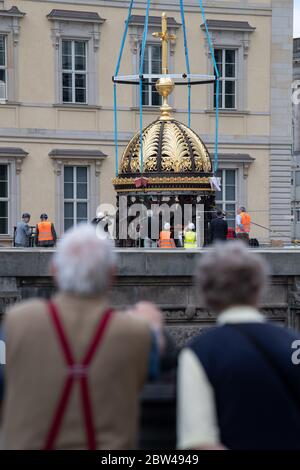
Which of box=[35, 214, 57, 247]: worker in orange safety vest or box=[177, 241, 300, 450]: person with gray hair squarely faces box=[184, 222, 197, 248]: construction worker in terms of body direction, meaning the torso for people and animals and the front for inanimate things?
the person with gray hair

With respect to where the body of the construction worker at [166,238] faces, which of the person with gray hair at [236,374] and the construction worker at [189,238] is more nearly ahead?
the construction worker

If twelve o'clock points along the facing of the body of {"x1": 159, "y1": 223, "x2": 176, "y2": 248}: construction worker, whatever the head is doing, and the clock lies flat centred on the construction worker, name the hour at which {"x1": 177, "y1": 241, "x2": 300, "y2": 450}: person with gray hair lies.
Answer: The person with gray hair is roughly at 6 o'clock from the construction worker.

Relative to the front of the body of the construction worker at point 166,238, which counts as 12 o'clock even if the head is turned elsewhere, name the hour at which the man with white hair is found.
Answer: The man with white hair is roughly at 6 o'clock from the construction worker.

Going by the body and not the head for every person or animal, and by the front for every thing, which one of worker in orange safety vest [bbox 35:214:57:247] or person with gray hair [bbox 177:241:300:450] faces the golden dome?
the person with gray hair

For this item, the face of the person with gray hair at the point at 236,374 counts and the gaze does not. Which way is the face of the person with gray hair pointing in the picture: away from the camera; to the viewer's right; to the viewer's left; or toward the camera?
away from the camera

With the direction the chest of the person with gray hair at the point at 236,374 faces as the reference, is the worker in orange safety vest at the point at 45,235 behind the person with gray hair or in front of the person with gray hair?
in front

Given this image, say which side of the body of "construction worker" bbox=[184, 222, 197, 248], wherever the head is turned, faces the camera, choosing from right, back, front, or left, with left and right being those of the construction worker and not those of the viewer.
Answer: back

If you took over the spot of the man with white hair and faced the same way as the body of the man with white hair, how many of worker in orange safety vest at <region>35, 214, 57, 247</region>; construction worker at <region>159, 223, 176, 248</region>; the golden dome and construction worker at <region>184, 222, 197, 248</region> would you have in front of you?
4

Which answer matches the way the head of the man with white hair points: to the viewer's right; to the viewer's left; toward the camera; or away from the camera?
away from the camera

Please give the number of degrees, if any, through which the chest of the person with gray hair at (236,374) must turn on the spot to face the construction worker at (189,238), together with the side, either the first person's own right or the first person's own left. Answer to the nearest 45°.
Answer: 0° — they already face them

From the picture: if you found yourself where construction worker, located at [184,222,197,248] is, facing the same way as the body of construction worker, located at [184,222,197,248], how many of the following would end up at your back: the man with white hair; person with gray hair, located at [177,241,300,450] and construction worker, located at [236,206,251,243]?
2

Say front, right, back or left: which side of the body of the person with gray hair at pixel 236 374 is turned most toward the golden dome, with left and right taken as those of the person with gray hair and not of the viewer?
front

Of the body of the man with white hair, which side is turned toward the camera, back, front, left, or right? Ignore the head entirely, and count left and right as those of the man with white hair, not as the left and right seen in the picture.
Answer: back

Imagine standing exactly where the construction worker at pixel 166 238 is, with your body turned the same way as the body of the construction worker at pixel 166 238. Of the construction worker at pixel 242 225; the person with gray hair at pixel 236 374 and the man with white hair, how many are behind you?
2
